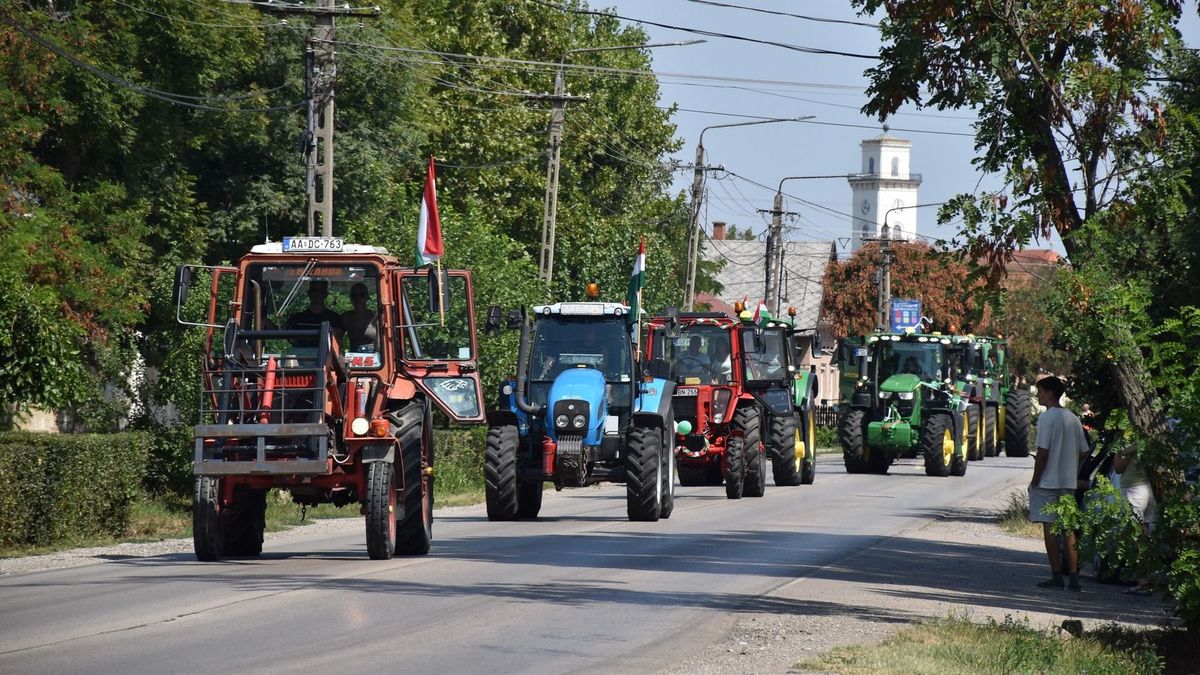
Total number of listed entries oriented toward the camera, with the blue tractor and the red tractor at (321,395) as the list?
2

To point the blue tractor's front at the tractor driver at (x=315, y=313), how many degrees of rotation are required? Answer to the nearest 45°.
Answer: approximately 45° to its right

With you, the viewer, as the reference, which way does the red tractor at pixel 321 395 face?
facing the viewer

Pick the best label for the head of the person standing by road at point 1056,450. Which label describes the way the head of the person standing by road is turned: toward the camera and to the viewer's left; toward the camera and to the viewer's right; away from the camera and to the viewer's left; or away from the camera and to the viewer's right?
away from the camera and to the viewer's left

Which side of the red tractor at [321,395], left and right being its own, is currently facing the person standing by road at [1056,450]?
left

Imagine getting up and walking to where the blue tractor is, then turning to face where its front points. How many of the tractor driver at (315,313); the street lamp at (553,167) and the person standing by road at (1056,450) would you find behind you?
1

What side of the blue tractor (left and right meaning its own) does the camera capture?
front

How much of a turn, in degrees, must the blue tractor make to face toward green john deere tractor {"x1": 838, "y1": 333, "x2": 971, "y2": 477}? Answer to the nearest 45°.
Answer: approximately 135° to its left

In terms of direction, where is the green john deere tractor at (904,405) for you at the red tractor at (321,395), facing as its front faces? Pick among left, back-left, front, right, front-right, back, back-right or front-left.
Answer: back-left

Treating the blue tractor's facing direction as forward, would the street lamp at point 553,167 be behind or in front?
behind
